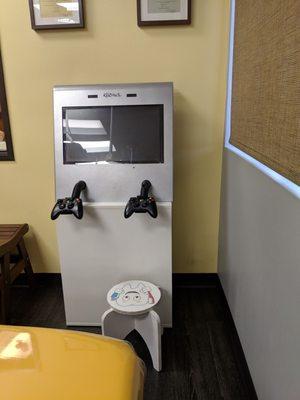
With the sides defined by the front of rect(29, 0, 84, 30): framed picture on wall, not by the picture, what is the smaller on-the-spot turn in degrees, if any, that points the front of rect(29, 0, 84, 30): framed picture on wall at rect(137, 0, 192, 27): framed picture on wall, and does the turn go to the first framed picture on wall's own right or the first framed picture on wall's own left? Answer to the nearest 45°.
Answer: approximately 90° to the first framed picture on wall's own left

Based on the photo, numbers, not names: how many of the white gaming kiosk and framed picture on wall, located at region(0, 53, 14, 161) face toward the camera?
2

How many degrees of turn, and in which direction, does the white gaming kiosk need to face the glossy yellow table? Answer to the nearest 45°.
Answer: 0° — it already faces it

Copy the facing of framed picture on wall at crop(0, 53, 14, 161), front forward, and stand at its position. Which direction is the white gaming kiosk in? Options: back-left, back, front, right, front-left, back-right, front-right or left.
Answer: front-left

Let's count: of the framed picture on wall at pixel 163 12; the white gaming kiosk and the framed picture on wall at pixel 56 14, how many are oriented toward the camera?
3

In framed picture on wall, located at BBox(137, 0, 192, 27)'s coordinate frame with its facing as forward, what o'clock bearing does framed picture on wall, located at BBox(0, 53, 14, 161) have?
framed picture on wall, located at BBox(0, 53, 14, 161) is roughly at 3 o'clock from framed picture on wall, located at BBox(137, 0, 192, 27).

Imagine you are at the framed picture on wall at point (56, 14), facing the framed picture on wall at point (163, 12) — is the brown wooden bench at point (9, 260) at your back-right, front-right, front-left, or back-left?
back-right

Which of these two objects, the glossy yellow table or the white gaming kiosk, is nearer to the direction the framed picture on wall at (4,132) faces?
the glossy yellow table
